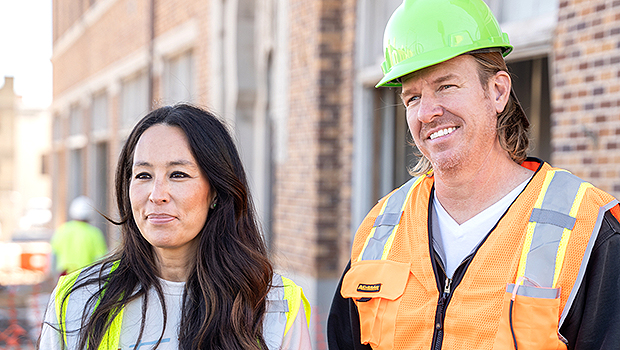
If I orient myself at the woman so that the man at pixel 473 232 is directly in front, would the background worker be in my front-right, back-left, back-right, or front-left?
back-left

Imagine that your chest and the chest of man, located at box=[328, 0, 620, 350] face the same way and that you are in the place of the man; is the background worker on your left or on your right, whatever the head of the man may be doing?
on your right

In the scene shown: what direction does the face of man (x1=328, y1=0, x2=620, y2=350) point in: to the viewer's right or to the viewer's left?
to the viewer's left

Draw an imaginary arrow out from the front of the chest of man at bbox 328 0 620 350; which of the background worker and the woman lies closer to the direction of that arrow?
the woman

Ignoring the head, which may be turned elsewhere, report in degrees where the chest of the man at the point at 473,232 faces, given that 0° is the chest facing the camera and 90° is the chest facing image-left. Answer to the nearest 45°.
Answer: approximately 45°

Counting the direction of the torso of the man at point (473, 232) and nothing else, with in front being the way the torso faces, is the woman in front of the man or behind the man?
in front

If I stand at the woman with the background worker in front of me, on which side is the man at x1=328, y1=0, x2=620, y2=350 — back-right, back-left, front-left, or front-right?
back-right
